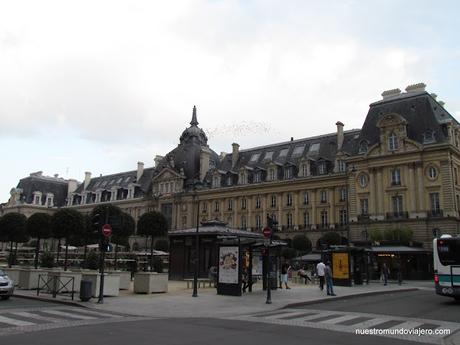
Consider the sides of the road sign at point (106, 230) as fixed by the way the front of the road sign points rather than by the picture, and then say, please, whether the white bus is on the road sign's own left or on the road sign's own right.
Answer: on the road sign's own left

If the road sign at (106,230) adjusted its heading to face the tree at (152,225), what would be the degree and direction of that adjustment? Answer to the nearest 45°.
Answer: approximately 180°

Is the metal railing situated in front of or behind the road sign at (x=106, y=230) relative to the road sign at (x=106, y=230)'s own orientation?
behind

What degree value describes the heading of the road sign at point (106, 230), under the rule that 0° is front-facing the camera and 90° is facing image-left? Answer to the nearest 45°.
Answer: approximately 0°

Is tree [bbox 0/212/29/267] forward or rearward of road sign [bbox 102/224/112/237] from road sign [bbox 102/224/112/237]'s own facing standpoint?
rearward

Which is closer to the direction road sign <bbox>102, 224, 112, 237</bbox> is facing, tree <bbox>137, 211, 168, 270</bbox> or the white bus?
the white bus

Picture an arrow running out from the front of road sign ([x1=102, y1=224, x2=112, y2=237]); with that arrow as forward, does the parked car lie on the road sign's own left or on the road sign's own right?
on the road sign's own right
